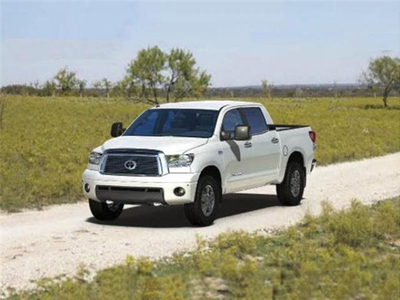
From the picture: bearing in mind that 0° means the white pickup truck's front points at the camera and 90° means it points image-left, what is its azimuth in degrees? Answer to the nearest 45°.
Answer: approximately 45°
